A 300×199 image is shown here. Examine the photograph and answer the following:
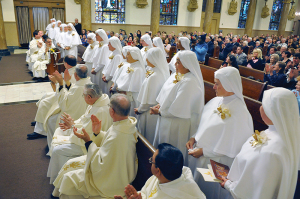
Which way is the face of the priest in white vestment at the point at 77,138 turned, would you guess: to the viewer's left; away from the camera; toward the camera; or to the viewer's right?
to the viewer's left

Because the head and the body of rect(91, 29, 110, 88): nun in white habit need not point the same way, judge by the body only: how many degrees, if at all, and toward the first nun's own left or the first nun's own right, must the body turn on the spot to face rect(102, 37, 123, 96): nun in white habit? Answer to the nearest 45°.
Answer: approximately 90° to the first nun's own left

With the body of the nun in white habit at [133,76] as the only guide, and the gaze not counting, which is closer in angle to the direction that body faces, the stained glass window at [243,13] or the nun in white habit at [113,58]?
the nun in white habit

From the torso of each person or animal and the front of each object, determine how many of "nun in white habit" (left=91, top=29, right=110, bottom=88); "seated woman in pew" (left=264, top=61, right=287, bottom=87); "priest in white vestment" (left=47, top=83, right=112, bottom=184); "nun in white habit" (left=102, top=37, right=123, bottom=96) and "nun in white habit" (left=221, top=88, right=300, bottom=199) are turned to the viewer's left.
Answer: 5

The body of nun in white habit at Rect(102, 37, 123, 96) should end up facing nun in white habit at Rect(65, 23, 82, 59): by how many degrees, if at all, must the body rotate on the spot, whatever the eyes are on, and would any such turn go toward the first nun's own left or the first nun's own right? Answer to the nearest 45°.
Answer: approximately 90° to the first nun's own right

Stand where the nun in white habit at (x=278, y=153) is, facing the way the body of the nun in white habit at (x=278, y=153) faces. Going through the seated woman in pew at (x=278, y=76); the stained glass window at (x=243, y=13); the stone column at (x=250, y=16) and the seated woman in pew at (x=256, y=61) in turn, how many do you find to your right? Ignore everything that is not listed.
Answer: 4

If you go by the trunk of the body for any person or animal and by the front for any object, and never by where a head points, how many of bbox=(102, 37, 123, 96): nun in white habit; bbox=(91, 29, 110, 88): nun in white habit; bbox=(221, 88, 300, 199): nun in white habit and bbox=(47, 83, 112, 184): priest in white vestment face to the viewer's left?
4

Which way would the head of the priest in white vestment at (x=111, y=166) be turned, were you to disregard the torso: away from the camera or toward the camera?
away from the camera

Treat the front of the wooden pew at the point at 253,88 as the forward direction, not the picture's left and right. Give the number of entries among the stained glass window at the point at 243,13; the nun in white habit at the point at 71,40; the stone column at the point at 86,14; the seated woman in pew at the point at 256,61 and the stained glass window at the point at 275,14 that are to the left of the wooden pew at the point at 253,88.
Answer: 0

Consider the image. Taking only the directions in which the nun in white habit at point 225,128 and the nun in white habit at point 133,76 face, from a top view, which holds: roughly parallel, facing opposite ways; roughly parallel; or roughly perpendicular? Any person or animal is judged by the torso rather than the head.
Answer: roughly parallel

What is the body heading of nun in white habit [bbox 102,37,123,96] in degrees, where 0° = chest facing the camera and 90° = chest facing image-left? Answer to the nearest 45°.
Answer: approximately 90°

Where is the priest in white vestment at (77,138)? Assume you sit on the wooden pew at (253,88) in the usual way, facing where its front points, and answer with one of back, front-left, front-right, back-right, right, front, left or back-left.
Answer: front

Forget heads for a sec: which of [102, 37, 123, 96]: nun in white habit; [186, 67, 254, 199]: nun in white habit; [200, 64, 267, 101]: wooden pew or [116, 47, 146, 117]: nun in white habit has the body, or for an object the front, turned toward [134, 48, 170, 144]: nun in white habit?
the wooden pew

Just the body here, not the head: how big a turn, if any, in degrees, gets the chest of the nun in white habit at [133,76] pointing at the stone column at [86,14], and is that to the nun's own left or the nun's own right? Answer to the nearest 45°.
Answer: approximately 90° to the nun's own right

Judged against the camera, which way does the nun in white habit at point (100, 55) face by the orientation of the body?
to the viewer's left

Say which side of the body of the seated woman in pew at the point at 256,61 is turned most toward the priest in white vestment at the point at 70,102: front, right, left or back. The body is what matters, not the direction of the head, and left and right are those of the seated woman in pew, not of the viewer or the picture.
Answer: front

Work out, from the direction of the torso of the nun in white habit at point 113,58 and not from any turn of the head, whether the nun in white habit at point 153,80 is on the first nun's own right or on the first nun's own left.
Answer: on the first nun's own left

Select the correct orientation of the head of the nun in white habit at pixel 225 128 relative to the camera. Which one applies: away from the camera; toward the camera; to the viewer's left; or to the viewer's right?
to the viewer's left

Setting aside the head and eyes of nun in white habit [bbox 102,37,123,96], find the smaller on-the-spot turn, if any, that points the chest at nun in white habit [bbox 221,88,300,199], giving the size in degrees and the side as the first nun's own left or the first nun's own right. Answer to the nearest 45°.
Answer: approximately 90° to the first nun's own left

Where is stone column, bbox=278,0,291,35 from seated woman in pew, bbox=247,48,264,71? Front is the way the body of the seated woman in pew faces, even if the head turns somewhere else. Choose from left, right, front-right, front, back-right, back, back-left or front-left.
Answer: back-right

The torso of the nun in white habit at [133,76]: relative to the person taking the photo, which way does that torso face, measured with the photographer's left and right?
facing to the left of the viewer
